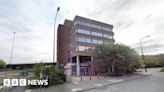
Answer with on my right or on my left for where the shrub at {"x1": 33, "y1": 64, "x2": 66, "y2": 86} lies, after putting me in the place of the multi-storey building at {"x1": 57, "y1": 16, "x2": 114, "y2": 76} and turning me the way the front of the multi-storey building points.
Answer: on my right

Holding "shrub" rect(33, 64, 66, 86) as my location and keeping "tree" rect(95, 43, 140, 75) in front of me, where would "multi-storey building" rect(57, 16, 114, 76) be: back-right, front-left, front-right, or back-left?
front-left

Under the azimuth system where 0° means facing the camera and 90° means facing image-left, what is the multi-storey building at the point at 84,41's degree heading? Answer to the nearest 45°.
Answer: approximately 315°

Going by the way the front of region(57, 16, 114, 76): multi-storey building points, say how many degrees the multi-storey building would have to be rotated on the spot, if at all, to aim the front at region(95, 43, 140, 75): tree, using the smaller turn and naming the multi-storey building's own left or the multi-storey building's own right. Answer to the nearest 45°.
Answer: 0° — it already faces it
